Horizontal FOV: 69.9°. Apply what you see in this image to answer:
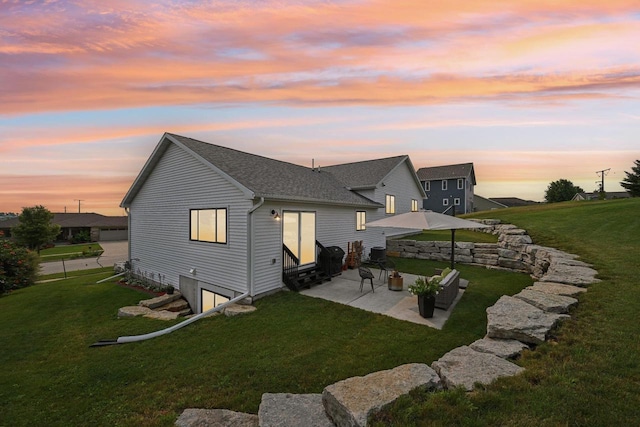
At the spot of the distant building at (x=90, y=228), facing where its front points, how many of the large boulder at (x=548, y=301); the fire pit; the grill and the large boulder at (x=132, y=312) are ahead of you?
4

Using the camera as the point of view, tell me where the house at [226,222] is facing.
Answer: facing away from the viewer and to the left of the viewer

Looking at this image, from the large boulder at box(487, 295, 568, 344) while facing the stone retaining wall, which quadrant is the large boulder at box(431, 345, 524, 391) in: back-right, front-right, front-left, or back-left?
back-left

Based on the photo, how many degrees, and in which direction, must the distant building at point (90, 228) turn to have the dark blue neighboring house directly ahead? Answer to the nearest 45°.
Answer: approximately 45° to its left

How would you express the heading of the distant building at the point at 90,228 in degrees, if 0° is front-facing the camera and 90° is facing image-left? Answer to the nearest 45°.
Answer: approximately 0°

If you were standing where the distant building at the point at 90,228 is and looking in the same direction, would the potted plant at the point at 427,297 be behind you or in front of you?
in front

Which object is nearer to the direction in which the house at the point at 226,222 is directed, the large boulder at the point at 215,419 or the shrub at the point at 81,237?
the shrub

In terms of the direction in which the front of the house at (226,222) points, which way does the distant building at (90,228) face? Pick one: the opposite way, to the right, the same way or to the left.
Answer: the opposite way

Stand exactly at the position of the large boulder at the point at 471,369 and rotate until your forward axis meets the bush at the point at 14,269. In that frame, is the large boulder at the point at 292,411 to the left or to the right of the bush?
left

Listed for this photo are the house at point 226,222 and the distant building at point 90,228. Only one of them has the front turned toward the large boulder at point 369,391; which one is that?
the distant building

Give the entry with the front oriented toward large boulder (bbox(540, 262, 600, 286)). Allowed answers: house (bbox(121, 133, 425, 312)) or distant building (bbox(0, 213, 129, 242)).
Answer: the distant building

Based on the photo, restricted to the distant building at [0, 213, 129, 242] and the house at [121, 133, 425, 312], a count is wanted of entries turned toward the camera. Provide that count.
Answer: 1

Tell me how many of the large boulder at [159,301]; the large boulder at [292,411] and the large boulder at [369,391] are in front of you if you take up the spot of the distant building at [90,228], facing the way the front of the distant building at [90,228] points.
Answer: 3

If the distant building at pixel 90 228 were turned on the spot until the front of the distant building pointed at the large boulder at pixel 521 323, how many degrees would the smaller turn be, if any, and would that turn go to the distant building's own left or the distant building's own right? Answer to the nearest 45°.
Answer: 0° — it already faces it

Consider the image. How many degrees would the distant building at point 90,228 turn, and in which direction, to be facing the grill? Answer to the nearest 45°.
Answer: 0° — it already faces it

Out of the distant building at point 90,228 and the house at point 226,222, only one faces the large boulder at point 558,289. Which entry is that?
the distant building

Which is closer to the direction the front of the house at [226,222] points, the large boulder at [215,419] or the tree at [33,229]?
the tree
